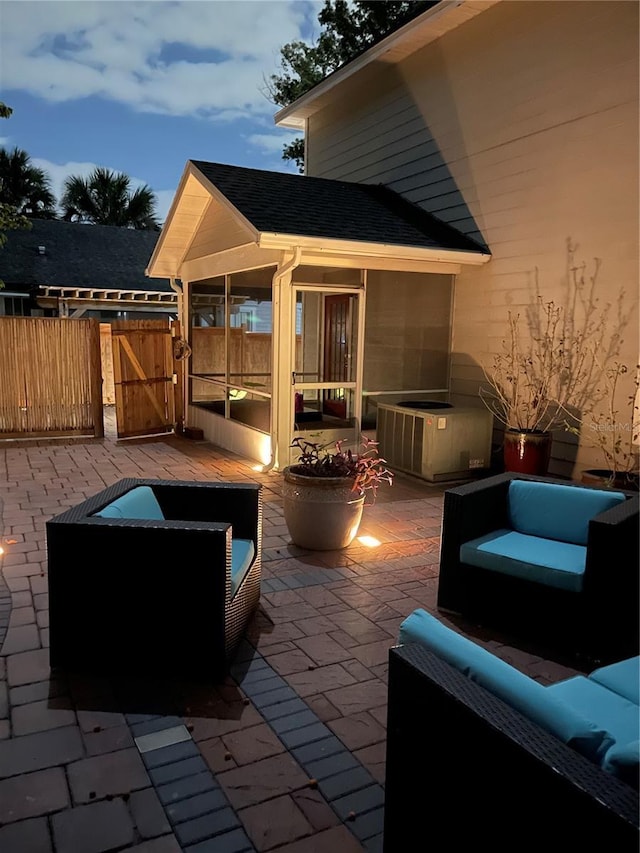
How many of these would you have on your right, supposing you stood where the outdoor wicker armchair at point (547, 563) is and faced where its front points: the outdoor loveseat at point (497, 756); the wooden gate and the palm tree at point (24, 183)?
2

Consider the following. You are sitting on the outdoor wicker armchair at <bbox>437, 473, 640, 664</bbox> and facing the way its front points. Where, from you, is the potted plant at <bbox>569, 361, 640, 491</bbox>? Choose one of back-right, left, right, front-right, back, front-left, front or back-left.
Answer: back-right

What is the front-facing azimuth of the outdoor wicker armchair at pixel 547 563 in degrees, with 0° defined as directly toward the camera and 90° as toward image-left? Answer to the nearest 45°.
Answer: approximately 45°

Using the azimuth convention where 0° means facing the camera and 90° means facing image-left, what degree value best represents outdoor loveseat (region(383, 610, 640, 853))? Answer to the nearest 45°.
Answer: approximately 225°

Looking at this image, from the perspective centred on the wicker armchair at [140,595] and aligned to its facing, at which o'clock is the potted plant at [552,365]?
The potted plant is roughly at 11 o'clock from the wicker armchair.

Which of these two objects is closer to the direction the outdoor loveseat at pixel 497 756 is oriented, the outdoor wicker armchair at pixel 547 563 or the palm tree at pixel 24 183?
the outdoor wicker armchair

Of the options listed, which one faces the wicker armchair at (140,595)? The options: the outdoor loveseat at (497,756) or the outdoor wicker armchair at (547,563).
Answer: the outdoor wicker armchair at (547,563)

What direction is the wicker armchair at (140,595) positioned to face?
to the viewer's right
